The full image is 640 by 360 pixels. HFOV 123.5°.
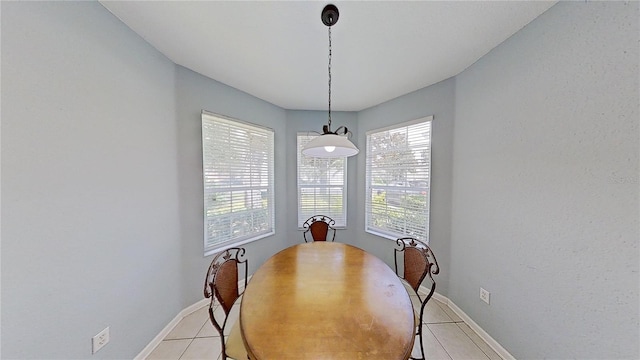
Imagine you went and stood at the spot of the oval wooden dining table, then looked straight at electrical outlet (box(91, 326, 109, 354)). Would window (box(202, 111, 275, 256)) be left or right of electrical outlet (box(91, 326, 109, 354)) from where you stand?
right

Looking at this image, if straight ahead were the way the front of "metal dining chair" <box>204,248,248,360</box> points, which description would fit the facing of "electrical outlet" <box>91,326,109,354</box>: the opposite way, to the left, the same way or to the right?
the same way

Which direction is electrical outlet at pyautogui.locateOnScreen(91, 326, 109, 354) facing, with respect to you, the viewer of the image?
facing the viewer and to the right of the viewer

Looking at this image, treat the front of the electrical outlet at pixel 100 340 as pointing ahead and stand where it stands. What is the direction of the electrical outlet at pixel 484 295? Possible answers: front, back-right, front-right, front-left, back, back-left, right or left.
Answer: front

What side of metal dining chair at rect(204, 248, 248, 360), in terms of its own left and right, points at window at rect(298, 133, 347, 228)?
left

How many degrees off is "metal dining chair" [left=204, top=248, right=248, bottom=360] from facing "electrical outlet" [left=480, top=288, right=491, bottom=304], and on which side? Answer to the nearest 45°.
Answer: approximately 45° to its left

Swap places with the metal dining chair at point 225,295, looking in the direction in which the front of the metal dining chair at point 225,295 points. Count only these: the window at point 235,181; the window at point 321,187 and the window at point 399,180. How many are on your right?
0

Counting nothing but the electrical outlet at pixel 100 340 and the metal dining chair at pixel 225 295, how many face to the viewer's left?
0

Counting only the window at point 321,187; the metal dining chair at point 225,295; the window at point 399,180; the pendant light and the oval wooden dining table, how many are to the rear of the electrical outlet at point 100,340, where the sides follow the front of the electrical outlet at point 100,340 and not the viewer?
0

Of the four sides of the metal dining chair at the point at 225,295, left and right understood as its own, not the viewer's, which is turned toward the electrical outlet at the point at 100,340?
back

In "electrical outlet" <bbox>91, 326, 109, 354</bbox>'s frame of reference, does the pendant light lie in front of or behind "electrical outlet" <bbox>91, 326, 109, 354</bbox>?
in front

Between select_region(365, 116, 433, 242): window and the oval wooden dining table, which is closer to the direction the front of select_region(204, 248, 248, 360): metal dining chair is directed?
the oval wooden dining table

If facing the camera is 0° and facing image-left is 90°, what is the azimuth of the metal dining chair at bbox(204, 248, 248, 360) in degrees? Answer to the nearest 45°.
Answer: approximately 315°

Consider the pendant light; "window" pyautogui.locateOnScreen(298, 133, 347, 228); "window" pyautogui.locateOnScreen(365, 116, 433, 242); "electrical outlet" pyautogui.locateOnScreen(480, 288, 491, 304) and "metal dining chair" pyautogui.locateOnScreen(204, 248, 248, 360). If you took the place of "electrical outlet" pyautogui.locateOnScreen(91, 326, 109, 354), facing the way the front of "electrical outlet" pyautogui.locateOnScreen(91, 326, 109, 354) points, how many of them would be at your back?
0
